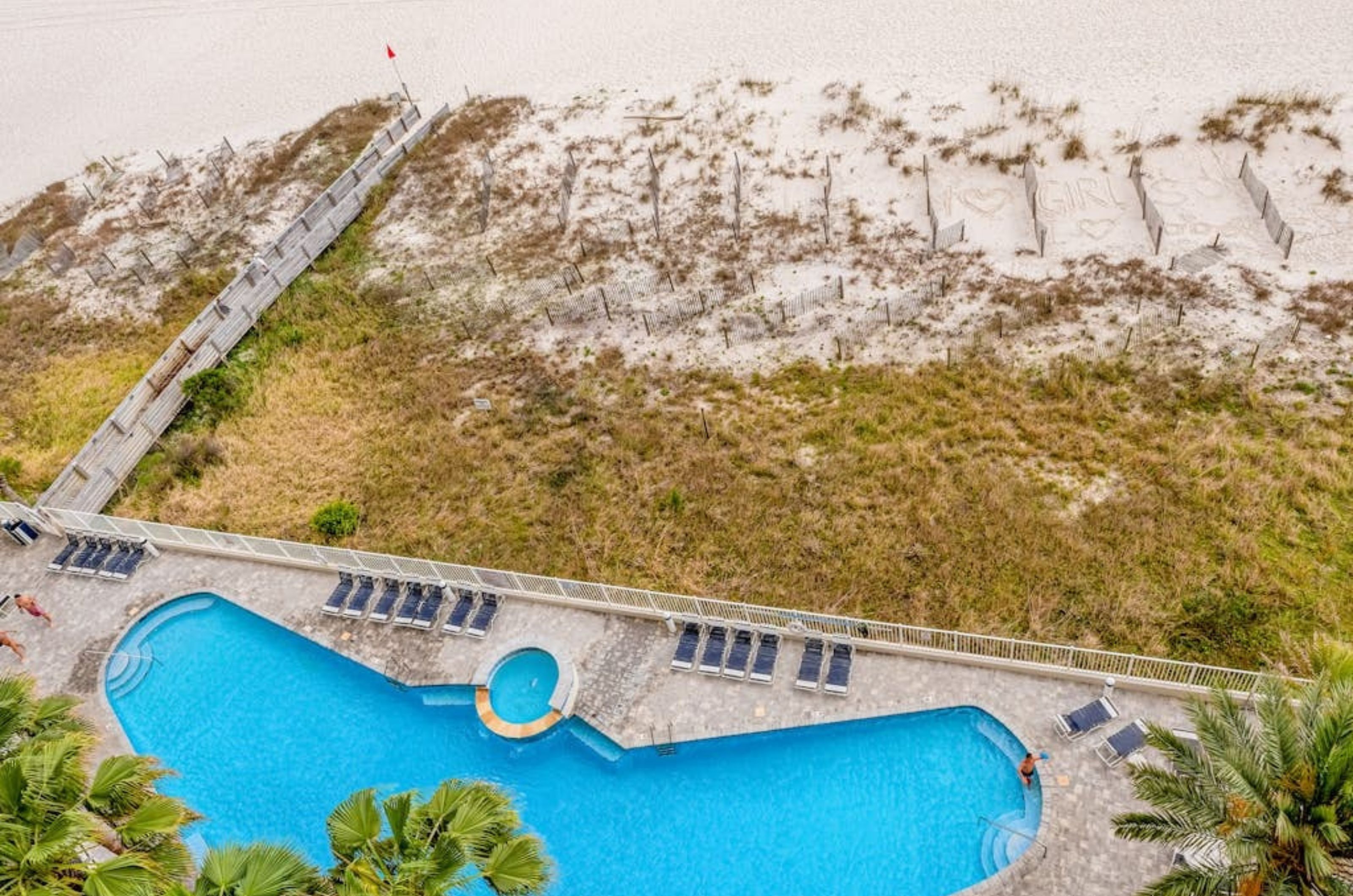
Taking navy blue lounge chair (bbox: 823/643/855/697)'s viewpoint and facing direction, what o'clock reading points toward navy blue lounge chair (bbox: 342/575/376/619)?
navy blue lounge chair (bbox: 342/575/376/619) is roughly at 3 o'clock from navy blue lounge chair (bbox: 823/643/855/697).

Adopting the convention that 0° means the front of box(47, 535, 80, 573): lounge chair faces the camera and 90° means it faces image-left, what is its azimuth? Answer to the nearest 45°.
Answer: approximately 45°

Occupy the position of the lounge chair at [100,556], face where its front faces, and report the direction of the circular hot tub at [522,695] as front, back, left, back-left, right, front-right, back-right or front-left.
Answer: left

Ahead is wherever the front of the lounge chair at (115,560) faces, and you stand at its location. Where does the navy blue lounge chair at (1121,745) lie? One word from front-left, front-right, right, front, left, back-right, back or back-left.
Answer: left

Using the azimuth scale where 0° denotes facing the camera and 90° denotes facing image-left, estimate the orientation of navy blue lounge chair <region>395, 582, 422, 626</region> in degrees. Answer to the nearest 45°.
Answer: approximately 45°

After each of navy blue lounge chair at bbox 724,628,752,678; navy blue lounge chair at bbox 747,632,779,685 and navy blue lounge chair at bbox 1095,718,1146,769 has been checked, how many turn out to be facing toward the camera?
2

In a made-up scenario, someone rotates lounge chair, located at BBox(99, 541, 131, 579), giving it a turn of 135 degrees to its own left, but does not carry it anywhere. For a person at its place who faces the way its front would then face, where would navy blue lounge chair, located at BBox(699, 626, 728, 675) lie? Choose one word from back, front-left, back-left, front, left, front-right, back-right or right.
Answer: front-right

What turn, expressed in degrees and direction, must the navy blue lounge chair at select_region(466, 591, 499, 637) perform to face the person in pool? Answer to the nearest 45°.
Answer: approximately 90° to its left

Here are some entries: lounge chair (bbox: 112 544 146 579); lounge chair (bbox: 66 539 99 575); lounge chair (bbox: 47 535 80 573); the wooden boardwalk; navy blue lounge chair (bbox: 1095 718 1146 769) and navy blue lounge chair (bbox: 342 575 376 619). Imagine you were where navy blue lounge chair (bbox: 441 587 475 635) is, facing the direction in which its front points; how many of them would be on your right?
5

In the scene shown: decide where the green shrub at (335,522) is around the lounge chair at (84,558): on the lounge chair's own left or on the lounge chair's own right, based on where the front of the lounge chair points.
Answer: on the lounge chair's own left
